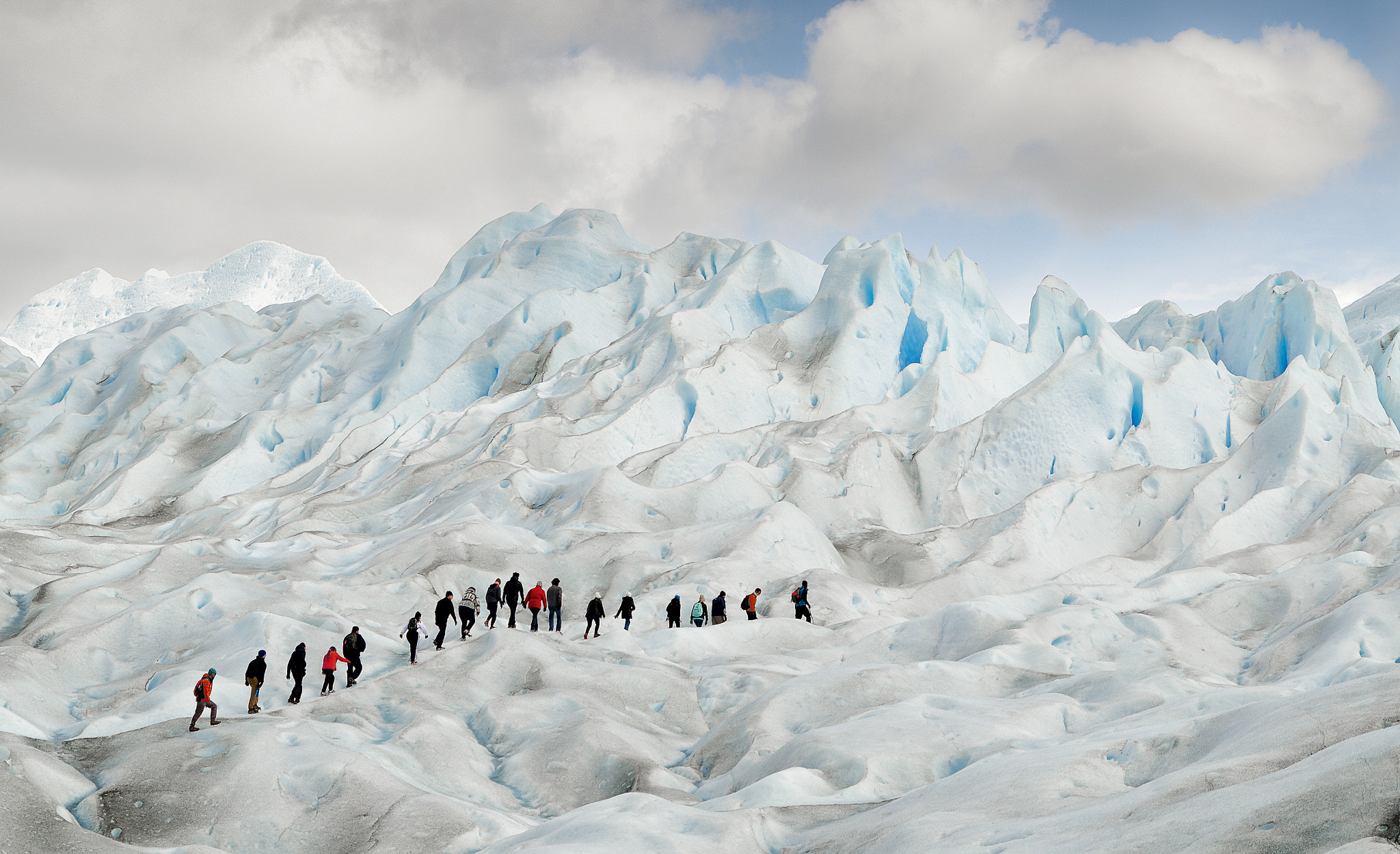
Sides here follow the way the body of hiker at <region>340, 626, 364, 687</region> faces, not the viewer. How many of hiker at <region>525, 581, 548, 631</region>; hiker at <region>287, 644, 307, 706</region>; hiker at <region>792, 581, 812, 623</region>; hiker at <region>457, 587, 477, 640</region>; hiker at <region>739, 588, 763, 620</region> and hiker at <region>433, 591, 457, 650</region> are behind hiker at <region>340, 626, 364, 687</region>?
1

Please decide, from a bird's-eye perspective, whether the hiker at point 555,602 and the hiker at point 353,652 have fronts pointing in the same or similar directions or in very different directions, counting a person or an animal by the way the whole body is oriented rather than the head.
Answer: same or similar directions

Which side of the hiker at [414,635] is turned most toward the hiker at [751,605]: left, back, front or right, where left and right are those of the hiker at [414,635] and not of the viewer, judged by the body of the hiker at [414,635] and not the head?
front

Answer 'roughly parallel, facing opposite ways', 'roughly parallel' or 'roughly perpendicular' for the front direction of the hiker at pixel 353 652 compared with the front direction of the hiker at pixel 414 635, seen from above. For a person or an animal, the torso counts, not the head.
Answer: roughly parallel

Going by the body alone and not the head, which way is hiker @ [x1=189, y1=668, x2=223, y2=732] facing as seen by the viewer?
to the viewer's right

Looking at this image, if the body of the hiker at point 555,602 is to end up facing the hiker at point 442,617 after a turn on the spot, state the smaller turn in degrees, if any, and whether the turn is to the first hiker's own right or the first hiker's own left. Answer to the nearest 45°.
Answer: approximately 180°

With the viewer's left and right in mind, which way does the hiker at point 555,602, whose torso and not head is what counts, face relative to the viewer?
facing away from the viewer and to the right of the viewer

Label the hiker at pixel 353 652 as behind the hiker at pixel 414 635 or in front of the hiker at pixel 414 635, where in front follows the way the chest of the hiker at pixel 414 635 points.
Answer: behind

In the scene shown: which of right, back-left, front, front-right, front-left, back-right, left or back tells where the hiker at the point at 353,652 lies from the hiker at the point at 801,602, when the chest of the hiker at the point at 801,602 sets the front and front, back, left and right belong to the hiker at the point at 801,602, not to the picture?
back-right

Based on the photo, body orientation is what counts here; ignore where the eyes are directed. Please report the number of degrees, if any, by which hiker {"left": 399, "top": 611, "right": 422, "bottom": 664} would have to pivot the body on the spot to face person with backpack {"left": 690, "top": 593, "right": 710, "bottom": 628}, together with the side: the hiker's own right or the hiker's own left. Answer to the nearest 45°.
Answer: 0° — they already face them

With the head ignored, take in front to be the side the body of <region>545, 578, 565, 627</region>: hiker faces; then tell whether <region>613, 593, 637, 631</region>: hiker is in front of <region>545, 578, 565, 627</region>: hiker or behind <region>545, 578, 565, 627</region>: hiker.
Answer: in front

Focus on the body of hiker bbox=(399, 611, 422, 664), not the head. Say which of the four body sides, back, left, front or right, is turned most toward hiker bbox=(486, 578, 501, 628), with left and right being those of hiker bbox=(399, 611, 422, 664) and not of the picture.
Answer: front

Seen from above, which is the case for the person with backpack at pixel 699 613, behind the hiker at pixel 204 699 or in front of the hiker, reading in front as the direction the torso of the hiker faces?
in front

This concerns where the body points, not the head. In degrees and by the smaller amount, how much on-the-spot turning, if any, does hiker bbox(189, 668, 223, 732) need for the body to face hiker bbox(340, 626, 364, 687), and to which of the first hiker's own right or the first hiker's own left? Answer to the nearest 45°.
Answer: approximately 45° to the first hiker's own left

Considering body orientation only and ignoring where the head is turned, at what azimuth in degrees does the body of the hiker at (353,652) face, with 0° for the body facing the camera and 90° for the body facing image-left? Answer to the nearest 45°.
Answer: approximately 225°
